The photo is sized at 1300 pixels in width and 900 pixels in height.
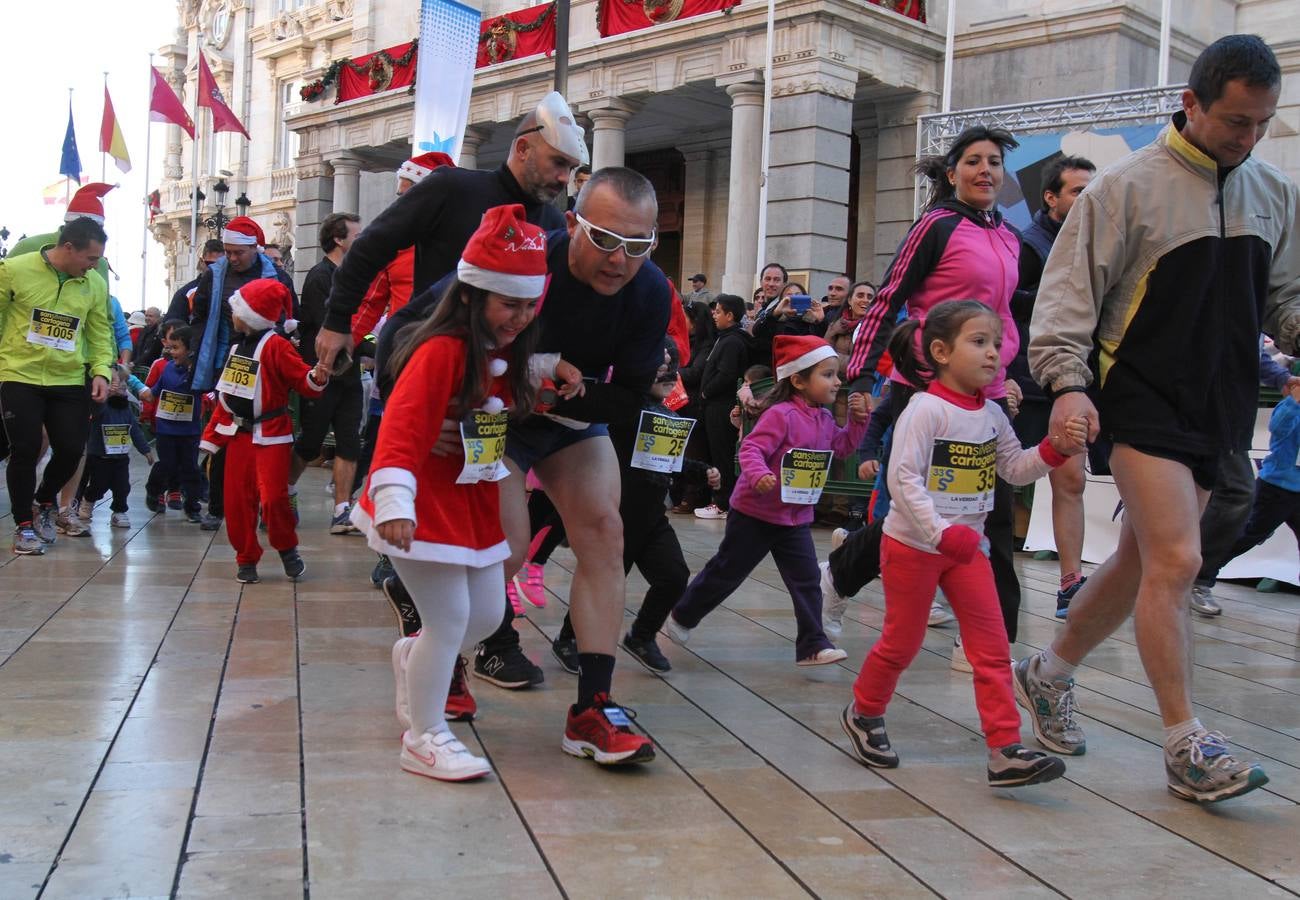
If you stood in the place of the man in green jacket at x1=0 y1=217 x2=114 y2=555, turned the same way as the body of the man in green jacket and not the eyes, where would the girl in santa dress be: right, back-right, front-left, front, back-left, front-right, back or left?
front

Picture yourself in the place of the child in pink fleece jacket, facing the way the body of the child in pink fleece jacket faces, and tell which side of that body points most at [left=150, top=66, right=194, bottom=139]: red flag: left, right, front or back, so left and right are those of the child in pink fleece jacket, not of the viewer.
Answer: back

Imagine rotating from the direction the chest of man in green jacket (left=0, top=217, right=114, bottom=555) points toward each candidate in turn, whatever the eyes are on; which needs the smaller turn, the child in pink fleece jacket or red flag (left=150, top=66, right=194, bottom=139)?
the child in pink fleece jacket

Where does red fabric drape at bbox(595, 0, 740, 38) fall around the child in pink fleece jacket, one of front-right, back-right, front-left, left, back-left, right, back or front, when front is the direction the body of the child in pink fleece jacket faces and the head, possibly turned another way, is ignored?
back-left

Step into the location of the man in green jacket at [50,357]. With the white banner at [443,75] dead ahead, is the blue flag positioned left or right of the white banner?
left

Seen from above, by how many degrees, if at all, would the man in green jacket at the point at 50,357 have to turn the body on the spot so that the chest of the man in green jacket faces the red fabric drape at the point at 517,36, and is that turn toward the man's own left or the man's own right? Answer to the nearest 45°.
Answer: approximately 135° to the man's own left

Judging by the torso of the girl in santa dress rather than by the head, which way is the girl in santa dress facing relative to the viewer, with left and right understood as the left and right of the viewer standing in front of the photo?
facing the viewer and to the right of the viewer

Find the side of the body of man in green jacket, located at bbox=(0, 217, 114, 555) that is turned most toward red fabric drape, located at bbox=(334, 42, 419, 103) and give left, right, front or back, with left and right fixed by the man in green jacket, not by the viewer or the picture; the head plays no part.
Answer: back

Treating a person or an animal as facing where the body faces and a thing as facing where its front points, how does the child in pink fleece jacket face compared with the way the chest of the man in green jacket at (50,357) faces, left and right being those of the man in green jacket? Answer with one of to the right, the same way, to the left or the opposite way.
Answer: the same way

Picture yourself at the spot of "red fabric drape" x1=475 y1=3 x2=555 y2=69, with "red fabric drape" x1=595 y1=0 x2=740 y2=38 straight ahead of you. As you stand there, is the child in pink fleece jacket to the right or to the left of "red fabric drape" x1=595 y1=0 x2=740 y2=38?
right

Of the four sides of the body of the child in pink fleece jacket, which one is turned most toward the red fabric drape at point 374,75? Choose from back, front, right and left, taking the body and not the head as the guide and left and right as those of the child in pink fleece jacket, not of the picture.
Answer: back

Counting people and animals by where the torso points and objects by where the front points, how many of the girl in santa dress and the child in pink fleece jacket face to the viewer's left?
0

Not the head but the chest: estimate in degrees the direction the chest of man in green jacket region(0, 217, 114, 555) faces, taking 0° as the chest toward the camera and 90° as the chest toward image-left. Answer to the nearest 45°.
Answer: approximately 0°
